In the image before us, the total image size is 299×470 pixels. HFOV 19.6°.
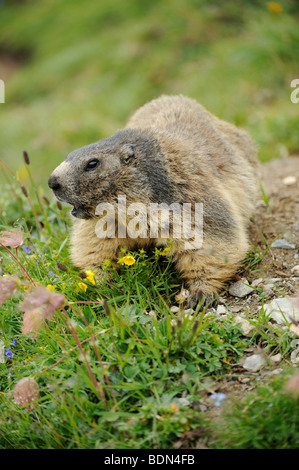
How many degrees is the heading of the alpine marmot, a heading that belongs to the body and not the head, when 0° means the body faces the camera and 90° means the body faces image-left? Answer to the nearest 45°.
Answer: approximately 45°

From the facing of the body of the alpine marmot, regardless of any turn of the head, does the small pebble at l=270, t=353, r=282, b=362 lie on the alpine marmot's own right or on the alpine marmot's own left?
on the alpine marmot's own left
